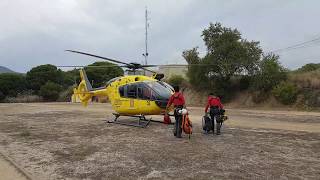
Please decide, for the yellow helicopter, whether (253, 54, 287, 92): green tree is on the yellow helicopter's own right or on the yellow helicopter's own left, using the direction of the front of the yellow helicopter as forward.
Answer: on the yellow helicopter's own left

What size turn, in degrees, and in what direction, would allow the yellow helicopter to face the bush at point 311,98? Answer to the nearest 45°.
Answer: approximately 90° to its left

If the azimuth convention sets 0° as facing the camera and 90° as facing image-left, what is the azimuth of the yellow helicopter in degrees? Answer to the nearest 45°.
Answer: approximately 315°

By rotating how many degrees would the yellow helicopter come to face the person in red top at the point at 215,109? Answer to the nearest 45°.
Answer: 0° — it already faces them

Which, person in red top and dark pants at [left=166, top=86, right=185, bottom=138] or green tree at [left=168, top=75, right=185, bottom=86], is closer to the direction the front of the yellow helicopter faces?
the person in red top and dark pants

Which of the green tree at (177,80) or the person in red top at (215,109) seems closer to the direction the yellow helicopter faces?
the person in red top

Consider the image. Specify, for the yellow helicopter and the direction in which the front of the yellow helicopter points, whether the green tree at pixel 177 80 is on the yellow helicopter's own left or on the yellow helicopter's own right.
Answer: on the yellow helicopter's own left

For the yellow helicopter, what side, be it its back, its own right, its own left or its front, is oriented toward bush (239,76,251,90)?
left

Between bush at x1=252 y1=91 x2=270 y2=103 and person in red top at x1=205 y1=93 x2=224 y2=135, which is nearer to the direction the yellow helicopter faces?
the person in red top
